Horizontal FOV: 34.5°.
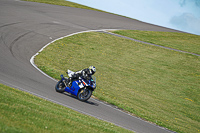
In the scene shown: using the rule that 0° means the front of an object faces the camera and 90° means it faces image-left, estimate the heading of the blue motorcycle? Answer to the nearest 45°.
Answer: approximately 315°
